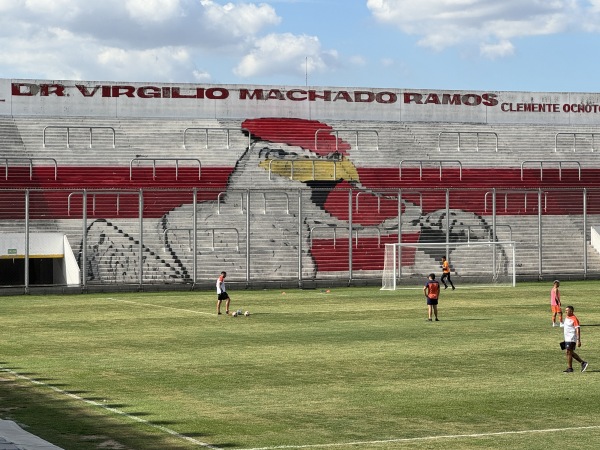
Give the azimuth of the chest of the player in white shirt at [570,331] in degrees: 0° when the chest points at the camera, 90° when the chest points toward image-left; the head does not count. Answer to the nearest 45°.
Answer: approximately 45°
